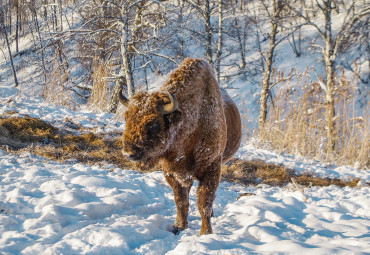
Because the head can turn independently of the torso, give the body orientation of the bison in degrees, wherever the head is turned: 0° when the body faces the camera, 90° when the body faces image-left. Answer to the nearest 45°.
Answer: approximately 45°
